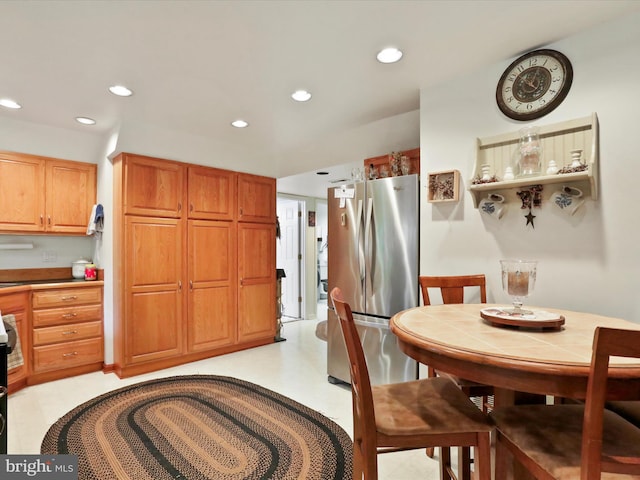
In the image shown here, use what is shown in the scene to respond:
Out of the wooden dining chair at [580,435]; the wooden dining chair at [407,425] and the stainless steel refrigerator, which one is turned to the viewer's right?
the wooden dining chair at [407,425]

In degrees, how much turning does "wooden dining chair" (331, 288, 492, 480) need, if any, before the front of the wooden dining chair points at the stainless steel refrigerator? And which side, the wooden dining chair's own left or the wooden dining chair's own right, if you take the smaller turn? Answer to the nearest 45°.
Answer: approximately 90° to the wooden dining chair's own left

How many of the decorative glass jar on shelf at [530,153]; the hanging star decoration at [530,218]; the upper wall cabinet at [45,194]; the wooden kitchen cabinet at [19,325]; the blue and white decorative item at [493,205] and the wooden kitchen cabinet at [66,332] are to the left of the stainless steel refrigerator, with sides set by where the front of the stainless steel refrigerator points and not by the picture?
3

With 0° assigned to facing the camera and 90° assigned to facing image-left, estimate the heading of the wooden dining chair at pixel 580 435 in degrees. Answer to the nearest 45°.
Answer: approximately 135°

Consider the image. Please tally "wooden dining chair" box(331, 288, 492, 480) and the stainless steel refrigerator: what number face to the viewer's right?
1

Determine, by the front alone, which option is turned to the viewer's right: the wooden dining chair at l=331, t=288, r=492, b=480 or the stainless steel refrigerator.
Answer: the wooden dining chair

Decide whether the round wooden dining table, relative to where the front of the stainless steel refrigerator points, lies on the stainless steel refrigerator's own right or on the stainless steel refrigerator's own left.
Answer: on the stainless steel refrigerator's own left

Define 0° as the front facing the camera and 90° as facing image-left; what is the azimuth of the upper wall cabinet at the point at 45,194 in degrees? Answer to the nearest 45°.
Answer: approximately 315°

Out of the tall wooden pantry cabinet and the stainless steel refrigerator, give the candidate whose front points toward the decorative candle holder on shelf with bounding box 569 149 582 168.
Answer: the tall wooden pantry cabinet

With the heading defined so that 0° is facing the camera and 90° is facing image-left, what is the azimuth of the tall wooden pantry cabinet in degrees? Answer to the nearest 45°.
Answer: approximately 315°
